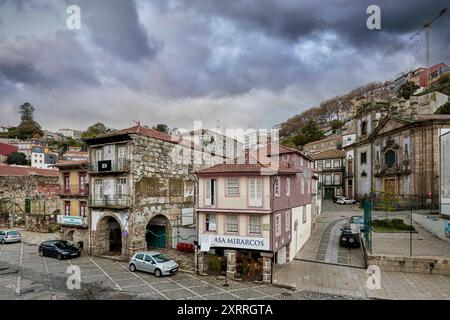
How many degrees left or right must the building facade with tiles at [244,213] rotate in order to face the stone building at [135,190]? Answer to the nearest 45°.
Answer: approximately 90° to its right

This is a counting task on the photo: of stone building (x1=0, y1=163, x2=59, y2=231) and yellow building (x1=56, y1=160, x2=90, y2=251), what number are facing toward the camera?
2

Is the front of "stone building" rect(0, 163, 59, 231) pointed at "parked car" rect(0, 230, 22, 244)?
yes

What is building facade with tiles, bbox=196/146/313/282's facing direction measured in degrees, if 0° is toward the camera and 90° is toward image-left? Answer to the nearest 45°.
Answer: approximately 45°

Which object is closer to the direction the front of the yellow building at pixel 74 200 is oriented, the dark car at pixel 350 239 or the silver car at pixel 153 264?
the silver car

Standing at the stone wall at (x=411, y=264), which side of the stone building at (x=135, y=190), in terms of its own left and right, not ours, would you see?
left

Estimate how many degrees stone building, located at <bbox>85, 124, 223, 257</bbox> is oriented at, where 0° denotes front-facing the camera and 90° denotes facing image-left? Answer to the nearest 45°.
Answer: approximately 45°
